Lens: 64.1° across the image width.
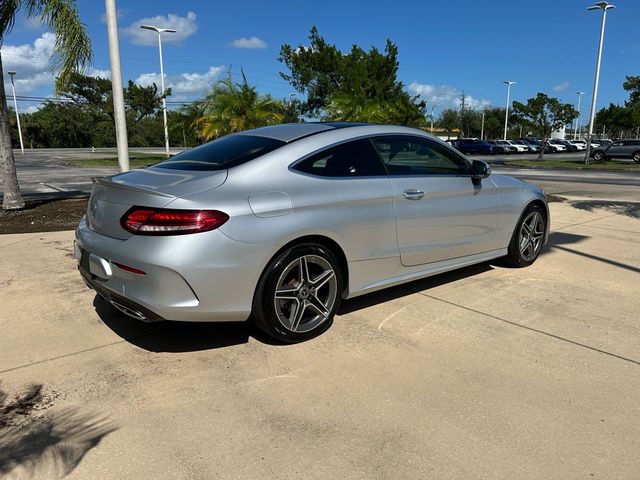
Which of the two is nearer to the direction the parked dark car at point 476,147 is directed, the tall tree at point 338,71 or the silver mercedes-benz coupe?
the silver mercedes-benz coupe

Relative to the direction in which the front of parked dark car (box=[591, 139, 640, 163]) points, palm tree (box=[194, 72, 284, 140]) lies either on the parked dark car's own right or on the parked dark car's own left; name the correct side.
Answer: on the parked dark car's own left

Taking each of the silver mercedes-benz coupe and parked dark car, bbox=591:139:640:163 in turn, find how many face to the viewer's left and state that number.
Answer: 1

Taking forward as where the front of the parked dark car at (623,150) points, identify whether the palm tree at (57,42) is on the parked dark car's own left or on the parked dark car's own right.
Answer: on the parked dark car's own left

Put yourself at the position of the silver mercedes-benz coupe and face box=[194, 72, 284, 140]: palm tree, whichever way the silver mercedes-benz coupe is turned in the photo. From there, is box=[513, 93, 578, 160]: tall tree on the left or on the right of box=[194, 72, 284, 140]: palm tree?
right

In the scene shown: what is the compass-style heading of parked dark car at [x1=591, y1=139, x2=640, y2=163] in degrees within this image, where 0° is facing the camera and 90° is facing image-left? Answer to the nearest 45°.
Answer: approximately 90°

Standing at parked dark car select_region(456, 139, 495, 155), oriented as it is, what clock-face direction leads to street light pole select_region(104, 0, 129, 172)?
The street light pole is roughly at 2 o'clock from the parked dark car.

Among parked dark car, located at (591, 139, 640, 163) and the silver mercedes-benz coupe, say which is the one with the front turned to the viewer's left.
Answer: the parked dark car

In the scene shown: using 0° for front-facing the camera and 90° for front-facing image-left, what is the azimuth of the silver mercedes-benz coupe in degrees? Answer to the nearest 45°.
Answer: approximately 225°
